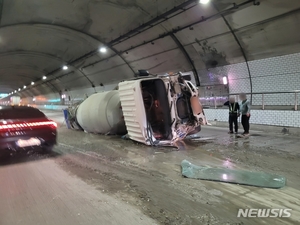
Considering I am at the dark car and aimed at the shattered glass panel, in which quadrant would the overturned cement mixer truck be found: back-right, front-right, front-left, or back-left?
front-left

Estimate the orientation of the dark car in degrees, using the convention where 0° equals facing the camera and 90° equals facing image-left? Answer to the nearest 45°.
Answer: approximately 180°

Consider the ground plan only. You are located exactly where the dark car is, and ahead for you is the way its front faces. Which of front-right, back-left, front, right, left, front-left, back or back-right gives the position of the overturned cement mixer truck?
right

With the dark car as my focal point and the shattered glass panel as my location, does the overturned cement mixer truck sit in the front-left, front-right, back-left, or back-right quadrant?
front-right

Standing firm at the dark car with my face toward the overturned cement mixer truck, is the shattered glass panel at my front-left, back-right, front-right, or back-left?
front-right

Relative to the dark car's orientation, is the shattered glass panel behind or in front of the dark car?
behind

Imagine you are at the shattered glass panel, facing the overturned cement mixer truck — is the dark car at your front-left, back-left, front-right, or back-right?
front-left
